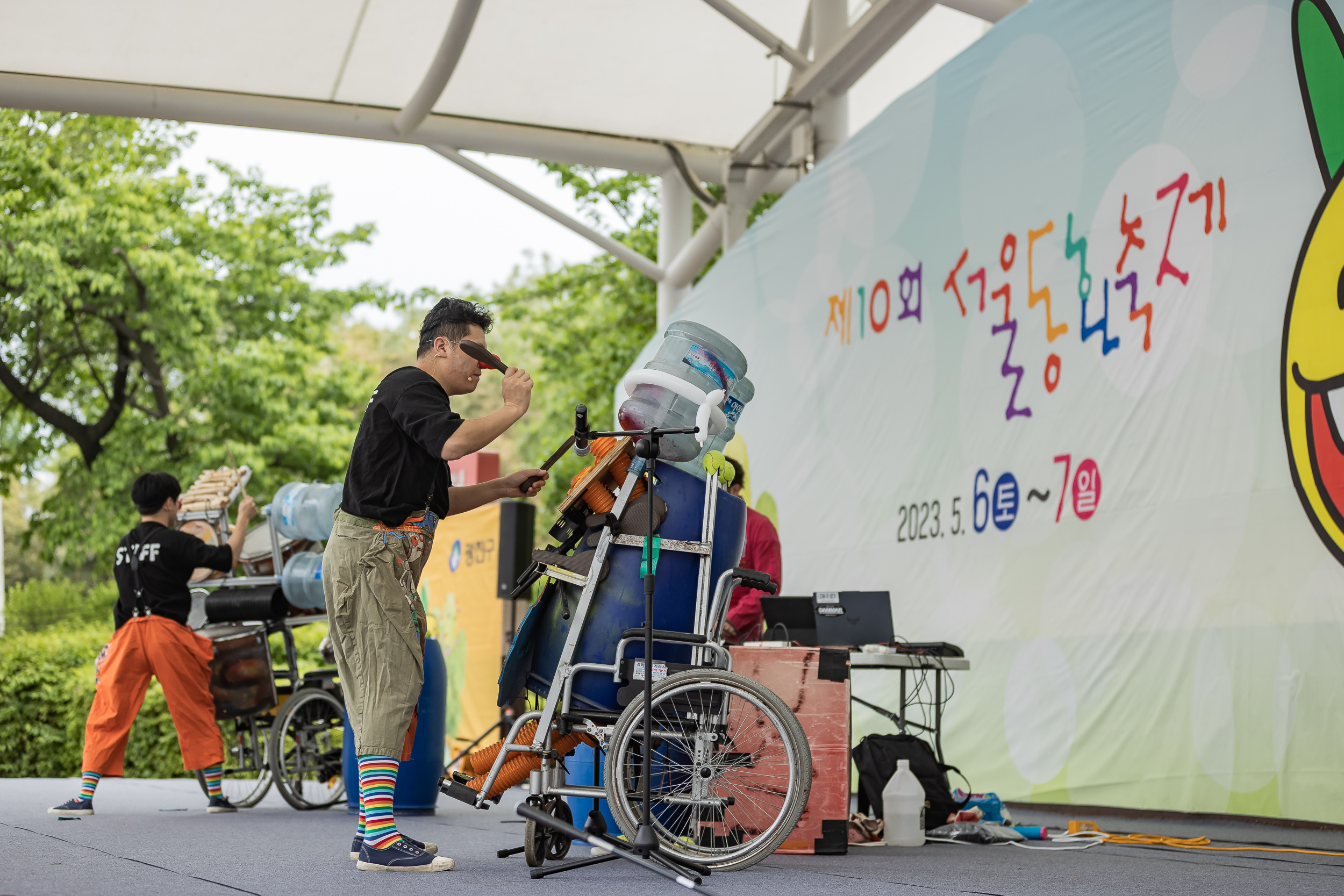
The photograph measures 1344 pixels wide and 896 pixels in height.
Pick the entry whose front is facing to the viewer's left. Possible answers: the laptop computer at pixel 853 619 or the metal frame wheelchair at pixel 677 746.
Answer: the metal frame wheelchair

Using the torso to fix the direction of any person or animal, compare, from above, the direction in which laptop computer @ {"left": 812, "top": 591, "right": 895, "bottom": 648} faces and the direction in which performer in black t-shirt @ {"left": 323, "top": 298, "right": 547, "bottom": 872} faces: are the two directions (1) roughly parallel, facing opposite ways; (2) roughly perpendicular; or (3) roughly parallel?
roughly perpendicular

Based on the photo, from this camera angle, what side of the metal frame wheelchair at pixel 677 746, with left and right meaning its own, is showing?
left

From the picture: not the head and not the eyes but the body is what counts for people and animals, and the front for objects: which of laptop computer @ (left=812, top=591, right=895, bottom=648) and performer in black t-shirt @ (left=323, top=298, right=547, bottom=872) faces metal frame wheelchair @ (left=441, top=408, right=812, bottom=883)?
the performer in black t-shirt

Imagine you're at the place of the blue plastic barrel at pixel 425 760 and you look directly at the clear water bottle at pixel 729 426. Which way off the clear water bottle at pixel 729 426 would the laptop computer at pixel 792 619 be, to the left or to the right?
left

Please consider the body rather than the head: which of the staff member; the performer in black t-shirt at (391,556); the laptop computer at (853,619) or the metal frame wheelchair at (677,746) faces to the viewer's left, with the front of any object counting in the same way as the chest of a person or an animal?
the metal frame wheelchair

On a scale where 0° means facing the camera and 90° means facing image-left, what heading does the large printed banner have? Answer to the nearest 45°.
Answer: approximately 45°

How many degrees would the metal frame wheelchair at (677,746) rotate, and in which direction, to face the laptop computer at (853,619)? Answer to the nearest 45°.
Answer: approximately 135° to its right

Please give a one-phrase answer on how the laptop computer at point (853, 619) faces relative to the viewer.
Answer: facing away from the viewer

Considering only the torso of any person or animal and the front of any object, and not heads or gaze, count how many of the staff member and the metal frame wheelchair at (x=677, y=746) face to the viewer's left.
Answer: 1

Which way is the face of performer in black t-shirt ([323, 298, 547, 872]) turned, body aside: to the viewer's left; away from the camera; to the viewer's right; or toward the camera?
to the viewer's right

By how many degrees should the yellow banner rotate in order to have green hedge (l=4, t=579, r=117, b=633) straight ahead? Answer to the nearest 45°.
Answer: approximately 90° to its right

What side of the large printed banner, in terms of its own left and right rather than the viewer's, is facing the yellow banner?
right

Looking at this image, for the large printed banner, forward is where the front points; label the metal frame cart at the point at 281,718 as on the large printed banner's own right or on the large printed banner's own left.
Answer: on the large printed banner's own right

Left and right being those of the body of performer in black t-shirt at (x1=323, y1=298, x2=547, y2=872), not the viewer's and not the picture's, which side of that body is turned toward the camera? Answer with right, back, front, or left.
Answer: right

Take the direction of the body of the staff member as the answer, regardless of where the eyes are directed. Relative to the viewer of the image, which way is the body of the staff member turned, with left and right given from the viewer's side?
facing away from the viewer and to the right of the viewer

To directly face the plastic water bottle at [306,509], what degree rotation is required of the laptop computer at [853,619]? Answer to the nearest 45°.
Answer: approximately 90° to its left

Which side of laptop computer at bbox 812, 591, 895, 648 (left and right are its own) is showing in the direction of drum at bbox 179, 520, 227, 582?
left

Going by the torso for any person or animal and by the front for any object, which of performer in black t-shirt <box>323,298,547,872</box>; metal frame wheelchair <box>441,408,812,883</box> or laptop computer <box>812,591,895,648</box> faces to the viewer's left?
the metal frame wheelchair
